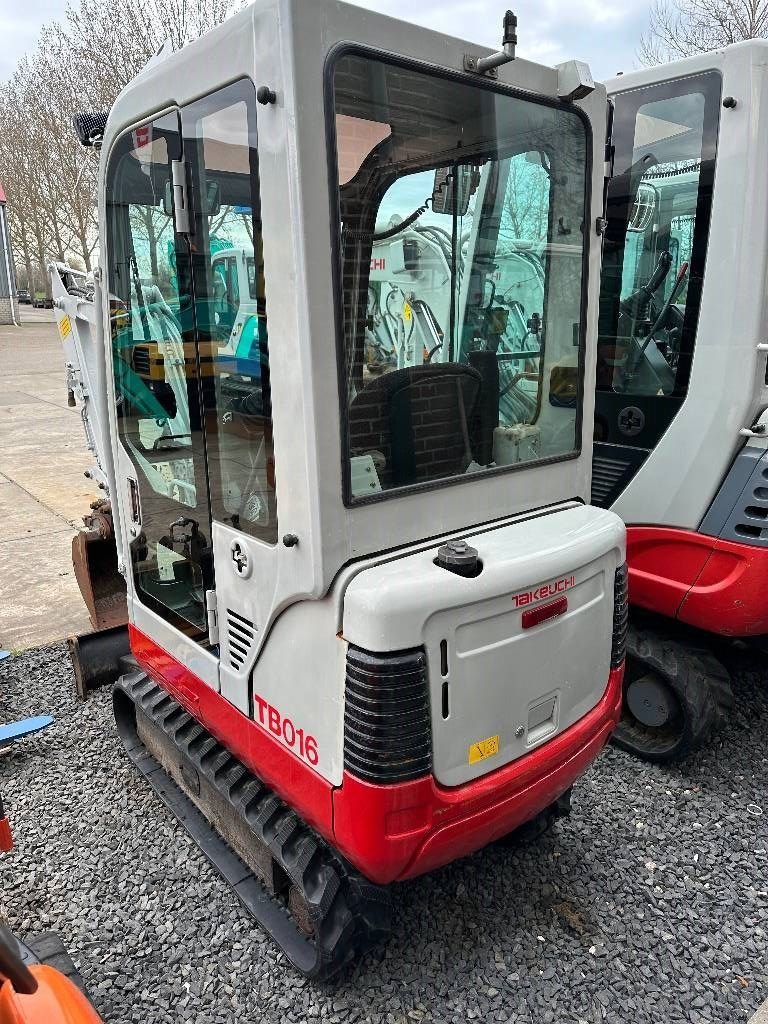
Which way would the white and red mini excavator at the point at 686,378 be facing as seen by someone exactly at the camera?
facing away from the viewer and to the left of the viewer

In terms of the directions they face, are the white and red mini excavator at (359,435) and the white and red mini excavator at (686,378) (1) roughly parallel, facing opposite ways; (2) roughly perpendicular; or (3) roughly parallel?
roughly parallel

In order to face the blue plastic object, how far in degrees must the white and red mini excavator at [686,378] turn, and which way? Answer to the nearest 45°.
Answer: approximately 90° to its left

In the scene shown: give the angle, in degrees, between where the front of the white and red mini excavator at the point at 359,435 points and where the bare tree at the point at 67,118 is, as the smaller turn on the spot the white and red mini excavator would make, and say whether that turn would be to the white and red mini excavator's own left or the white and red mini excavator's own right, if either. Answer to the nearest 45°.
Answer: approximately 45° to the white and red mini excavator's own right

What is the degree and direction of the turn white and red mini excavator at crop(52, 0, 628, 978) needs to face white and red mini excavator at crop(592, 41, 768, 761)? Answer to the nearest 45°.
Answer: approximately 90° to its right

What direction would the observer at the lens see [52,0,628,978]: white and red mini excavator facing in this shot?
facing away from the viewer and to the left of the viewer

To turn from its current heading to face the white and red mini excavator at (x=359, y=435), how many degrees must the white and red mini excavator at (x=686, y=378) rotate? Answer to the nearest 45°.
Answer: approximately 90° to its left

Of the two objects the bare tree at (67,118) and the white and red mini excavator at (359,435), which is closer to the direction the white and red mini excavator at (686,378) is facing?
the bare tree

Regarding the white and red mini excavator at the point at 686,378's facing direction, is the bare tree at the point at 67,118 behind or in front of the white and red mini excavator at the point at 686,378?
in front

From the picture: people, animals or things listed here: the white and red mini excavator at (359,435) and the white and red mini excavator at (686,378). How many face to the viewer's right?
0

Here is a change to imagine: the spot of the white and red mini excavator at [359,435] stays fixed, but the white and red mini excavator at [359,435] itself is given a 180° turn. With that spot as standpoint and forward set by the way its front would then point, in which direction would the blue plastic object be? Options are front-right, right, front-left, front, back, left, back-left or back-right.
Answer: back
